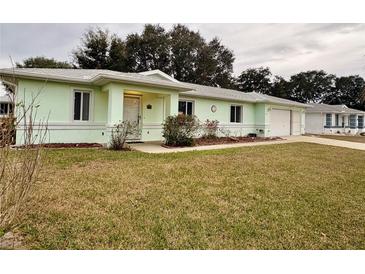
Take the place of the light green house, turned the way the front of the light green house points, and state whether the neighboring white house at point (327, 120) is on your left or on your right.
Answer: on your left

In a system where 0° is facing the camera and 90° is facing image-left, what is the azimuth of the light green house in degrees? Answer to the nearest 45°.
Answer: approximately 315°

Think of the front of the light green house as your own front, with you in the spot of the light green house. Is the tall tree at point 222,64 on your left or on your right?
on your left

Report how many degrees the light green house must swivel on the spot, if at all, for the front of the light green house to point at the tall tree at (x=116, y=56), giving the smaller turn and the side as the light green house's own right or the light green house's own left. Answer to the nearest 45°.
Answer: approximately 135° to the light green house's own left

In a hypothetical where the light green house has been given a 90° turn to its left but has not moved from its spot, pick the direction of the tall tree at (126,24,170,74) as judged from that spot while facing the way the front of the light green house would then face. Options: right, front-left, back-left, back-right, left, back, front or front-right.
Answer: front-left

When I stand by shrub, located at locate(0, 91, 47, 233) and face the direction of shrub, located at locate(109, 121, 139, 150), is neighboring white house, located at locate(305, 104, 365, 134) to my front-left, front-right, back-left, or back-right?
front-right

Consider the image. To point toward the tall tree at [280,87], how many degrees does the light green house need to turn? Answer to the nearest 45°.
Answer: approximately 90° to its left

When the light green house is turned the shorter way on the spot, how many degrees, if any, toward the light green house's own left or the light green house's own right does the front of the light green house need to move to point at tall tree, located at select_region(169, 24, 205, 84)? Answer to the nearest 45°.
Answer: approximately 135° to the light green house's own left

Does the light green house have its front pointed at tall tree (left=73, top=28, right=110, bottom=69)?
no
